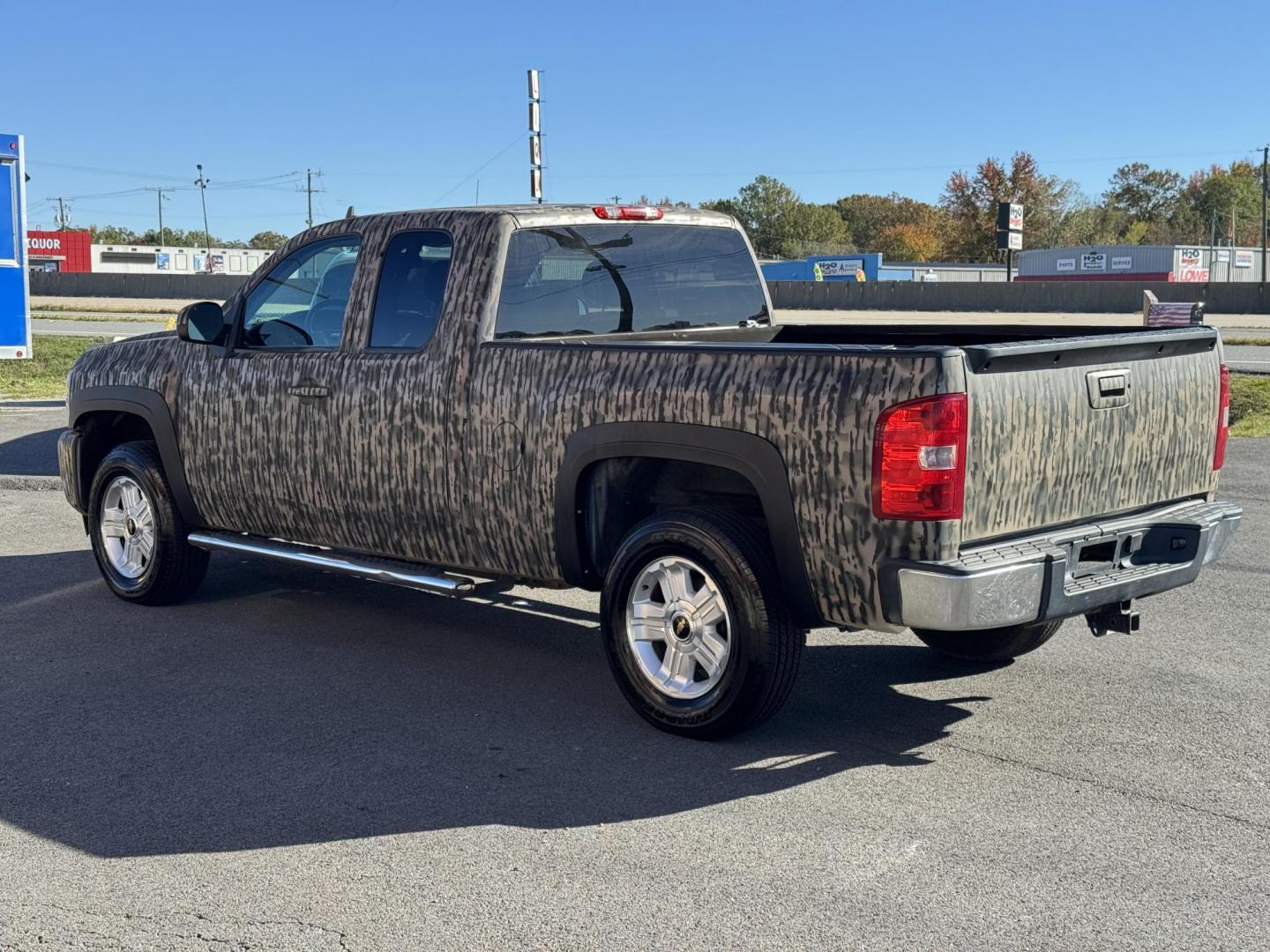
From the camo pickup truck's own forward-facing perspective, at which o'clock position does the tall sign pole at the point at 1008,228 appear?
The tall sign pole is roughly at 2 o'clock from the camo pickup truck.

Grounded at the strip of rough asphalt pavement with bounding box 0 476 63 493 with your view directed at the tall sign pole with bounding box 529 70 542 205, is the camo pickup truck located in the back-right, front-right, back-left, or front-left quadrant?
back-right

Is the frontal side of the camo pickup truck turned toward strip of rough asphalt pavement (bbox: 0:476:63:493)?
yes

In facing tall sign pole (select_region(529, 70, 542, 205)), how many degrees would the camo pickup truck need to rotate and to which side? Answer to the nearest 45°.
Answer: approximately 45° to its right

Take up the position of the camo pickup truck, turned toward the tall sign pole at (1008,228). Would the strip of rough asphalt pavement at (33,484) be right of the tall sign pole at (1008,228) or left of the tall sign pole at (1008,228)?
left

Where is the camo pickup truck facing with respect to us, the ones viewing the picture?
facing away from the viewer and to the left of the viewer
